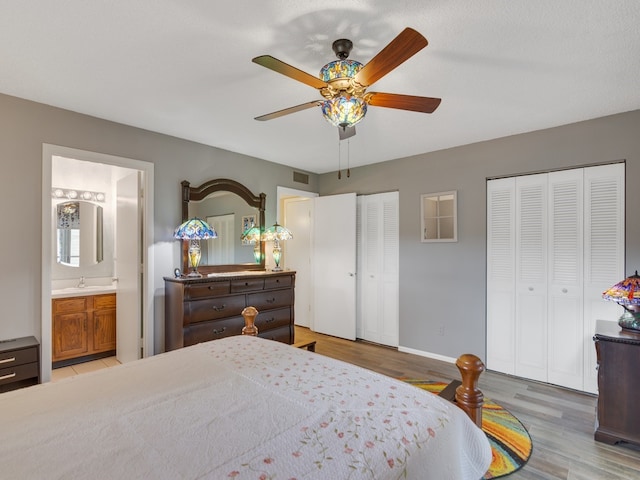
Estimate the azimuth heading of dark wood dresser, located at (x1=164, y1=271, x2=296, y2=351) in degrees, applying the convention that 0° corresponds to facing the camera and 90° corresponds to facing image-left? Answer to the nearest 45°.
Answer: approximately 315°

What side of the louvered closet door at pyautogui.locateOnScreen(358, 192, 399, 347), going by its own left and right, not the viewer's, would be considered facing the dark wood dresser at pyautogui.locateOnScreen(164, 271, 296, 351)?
front

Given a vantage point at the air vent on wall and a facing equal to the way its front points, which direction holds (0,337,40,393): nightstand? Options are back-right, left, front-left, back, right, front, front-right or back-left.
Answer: right

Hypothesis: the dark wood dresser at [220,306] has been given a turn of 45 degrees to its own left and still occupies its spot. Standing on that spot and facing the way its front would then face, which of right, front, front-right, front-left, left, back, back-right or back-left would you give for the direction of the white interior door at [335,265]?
front-left

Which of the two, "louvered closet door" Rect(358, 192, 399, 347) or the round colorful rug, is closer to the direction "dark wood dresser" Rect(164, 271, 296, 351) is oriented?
the round colorful rug

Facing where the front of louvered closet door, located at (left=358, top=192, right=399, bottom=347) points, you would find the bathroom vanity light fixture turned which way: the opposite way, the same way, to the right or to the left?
to the left

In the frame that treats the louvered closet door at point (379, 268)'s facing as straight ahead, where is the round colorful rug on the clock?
The round colorful rug is roughly at 10 o'clock from the louvered closet door.

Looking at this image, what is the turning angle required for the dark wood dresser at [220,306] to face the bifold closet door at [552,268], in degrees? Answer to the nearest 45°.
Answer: approximately 45° to its left

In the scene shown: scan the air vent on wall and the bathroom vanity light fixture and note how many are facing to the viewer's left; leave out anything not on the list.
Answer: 0

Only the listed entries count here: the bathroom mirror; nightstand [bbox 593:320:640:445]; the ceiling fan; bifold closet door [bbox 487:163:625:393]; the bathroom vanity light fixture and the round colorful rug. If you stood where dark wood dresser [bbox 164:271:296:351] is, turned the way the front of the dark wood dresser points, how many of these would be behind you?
2

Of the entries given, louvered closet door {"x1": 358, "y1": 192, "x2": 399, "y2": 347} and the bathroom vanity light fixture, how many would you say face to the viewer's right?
0

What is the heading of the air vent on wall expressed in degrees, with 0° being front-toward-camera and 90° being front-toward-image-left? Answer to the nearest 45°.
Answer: approximately 315°

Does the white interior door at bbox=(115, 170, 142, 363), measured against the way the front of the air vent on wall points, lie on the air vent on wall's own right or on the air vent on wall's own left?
on the air vent on wall's own right

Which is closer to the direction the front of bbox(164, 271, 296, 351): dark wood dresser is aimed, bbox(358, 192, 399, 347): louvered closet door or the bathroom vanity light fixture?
the louvered closet door

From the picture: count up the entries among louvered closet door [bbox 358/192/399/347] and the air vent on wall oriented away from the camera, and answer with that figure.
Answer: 0

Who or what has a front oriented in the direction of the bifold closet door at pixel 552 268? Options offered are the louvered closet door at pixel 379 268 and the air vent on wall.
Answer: the air vent on wall

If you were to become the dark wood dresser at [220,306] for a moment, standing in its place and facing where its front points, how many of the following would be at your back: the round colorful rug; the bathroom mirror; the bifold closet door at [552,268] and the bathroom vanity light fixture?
2
